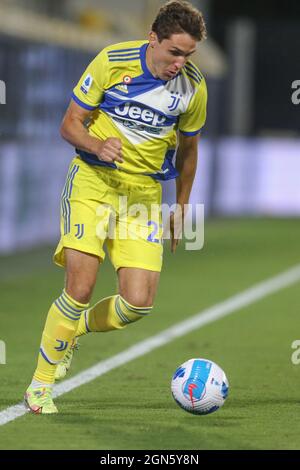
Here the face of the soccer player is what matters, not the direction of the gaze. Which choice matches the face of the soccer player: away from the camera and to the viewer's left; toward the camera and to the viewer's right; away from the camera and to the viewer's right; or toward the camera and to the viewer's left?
toward the camera and to the viewer's right

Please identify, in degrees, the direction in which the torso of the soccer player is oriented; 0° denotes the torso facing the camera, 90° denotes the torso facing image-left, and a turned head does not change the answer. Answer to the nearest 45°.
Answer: approximately 315°
